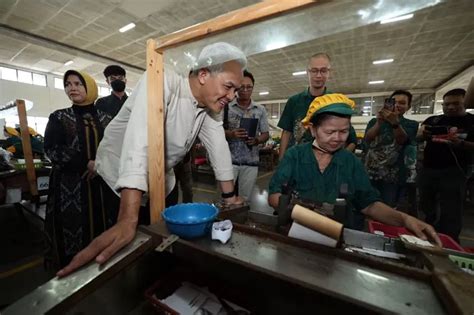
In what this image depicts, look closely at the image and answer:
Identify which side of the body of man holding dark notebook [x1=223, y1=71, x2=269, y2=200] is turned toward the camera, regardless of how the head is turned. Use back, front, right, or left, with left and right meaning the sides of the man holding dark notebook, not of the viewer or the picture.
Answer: front

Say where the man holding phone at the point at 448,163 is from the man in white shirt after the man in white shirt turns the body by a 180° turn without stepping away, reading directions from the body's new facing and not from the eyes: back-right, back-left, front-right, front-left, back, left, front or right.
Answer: back-right

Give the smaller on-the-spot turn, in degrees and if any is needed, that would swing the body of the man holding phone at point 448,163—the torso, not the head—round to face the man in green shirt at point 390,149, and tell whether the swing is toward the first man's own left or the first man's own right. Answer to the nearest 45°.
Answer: approximately 45° to the first man's own right

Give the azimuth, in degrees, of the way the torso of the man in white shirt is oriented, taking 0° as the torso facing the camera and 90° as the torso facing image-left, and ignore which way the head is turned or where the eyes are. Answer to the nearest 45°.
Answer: approximately 315°

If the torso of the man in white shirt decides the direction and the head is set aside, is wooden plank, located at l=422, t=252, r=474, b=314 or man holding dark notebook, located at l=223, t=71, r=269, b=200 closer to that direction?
the wooden plank

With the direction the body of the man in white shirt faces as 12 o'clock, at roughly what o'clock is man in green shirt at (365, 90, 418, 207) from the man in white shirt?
The man in green shirt is roughly at 10 o'clock from the man in white shirt.

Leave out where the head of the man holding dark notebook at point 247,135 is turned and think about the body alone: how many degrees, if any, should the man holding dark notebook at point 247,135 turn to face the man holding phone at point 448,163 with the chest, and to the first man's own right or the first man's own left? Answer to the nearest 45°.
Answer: approximately 90° to the first man's own left

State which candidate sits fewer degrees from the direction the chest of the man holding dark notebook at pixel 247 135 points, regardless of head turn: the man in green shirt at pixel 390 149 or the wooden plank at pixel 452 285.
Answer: the wooden plank

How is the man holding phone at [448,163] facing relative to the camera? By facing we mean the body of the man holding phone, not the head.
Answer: toward the camera

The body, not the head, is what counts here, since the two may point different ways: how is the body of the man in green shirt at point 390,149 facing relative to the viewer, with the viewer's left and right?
facing the viewer

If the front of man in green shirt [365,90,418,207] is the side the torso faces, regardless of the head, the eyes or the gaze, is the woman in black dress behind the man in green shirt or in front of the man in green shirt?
in front

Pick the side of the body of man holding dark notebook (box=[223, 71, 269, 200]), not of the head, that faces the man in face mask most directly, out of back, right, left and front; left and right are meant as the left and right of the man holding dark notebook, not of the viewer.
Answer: right

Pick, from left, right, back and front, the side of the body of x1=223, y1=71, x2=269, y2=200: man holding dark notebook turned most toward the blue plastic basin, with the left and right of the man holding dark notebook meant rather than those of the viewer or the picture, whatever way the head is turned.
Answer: front

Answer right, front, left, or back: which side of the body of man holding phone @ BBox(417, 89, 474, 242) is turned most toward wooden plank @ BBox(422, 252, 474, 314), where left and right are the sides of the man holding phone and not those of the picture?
front

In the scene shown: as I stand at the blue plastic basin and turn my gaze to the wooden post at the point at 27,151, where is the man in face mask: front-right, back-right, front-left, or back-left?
front-right

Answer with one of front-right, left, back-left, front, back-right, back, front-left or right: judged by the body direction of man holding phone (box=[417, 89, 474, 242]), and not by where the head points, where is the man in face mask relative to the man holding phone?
front-right
